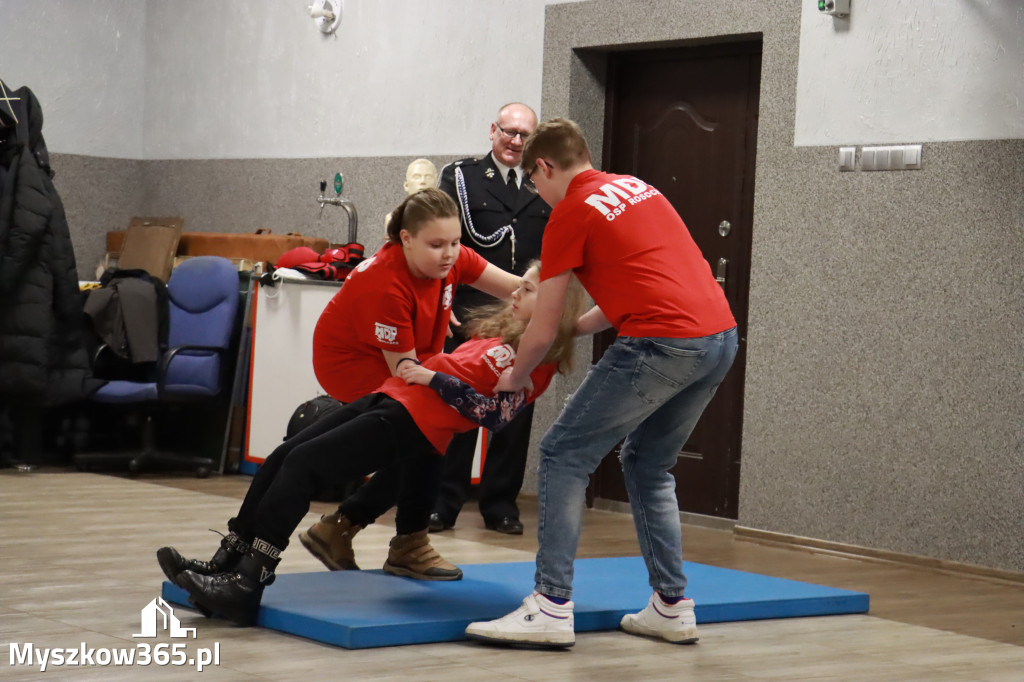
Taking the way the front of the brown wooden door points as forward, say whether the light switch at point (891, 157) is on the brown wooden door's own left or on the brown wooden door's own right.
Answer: on the brown wooden door's own left

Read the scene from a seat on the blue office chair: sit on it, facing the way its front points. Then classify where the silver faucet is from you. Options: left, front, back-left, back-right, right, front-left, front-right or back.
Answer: back-left

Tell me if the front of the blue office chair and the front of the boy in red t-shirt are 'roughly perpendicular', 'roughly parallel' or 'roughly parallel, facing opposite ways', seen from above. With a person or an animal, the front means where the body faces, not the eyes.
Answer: roughly perpendicular

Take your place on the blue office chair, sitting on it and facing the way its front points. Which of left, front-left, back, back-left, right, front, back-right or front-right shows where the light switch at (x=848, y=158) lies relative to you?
left

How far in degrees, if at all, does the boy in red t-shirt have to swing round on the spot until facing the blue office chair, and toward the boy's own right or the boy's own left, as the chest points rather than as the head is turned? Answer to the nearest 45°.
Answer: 0° — they already face it

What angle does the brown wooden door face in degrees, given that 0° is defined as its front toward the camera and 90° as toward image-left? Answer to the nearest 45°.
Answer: approximately 45°

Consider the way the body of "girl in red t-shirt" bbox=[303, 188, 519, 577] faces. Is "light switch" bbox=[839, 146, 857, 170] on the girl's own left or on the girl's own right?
on the girl's own left

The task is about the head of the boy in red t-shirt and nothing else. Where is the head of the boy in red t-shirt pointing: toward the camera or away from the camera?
away from the camera

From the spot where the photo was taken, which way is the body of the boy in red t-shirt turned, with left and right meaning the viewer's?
facing away from the viewer and to the left of the viewer

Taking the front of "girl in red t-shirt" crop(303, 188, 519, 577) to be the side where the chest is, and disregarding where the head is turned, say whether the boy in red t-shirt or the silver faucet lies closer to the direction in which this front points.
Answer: the boy in red t-shirt

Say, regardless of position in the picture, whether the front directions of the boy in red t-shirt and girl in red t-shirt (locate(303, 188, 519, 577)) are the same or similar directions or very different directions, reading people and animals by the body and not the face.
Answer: very different directions

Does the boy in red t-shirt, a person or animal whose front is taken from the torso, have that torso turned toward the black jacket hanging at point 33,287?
yes

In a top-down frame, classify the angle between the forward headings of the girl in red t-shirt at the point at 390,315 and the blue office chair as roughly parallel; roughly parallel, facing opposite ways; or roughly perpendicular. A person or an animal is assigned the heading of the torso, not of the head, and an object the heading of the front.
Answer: roughly perpendicular
